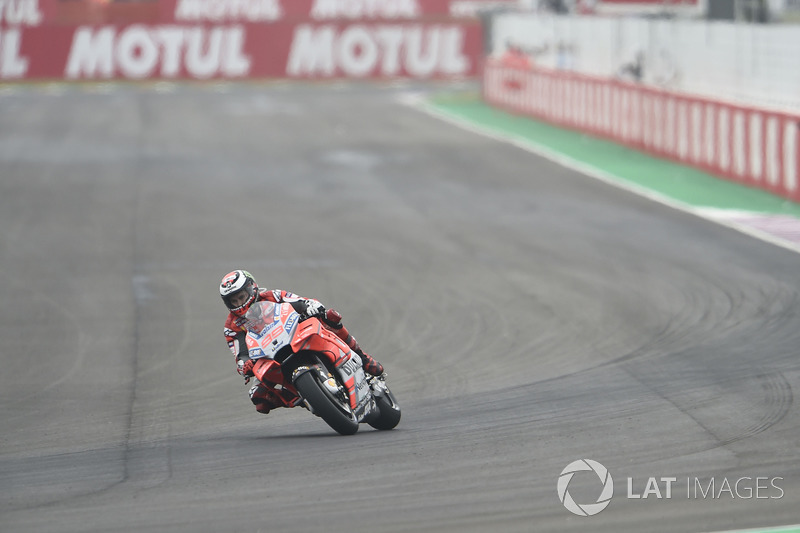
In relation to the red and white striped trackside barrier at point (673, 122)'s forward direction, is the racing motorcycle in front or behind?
in front

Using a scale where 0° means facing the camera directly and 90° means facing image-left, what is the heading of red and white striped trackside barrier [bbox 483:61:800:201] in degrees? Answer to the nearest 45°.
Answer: approximately 45°

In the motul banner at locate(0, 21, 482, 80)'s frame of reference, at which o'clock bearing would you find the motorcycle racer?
The motorcycle racer is roughly at 12 o'clock from the motul banner.

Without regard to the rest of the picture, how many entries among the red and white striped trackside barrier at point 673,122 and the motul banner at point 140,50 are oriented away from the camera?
0

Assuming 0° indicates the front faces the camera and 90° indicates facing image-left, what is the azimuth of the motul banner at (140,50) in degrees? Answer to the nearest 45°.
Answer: approximately 0°

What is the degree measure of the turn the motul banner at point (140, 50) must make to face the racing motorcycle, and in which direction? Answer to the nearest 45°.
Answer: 0° — it already faces it

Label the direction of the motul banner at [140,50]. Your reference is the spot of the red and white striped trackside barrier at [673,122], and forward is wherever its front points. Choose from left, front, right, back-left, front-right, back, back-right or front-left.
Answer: right
